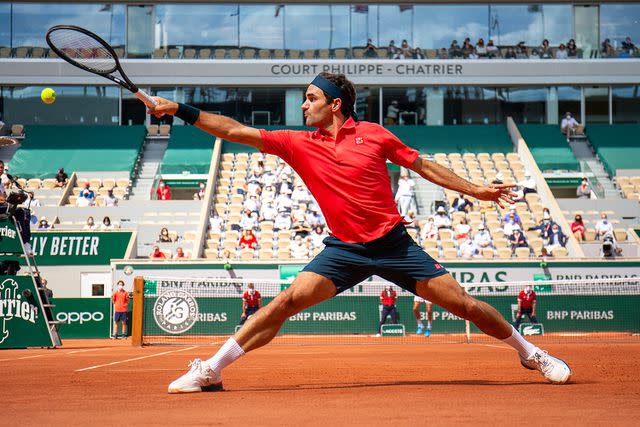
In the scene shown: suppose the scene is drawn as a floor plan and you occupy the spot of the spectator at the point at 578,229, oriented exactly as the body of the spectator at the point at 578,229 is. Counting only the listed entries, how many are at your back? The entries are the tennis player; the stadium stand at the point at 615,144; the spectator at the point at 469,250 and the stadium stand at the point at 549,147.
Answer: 2

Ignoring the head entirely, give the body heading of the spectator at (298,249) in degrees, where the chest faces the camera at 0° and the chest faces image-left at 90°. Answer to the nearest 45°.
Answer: approximately 0°

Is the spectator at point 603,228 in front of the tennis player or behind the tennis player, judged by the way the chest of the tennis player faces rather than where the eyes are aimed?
behind

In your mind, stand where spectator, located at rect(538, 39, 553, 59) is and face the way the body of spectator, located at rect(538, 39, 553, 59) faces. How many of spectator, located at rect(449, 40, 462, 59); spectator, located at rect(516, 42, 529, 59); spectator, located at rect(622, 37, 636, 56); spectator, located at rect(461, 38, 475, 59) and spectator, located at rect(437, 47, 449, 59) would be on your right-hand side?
4

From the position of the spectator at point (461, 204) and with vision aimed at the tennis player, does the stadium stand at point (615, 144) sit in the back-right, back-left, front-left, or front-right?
back-left

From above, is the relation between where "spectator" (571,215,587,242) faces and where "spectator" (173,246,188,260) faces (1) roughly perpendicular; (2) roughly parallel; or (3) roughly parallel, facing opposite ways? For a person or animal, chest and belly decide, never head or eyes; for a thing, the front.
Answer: roughly parallel

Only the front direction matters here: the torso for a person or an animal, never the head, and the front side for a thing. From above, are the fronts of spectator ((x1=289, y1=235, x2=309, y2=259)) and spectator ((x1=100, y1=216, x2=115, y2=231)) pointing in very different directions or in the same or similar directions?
same or similar directions

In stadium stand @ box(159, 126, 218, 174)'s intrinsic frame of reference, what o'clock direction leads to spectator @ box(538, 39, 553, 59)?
The spectator is roughly at 9 o'clock from the stadium stand.

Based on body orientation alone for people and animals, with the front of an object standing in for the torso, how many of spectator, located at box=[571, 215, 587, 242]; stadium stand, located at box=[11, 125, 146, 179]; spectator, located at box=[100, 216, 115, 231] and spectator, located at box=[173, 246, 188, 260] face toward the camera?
4

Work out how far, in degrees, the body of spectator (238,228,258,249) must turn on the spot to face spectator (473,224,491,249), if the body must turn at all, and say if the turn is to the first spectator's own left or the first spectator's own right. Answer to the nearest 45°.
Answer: approximately 90° to the first spectator's own left

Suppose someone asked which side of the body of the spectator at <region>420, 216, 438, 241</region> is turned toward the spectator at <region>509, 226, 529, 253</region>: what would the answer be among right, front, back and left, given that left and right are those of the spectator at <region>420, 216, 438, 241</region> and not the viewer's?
left

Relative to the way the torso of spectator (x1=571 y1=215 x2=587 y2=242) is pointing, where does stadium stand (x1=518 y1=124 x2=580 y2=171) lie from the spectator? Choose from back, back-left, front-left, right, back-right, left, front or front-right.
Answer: back

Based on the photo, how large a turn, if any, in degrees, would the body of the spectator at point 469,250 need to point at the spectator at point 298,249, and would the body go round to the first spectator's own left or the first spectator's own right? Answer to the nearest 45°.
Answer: approximately 90° to the first spectator's own right

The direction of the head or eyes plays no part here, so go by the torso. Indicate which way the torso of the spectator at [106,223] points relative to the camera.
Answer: toward the camera

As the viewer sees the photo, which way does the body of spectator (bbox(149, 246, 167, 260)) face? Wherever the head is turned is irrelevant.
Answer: toward the camera

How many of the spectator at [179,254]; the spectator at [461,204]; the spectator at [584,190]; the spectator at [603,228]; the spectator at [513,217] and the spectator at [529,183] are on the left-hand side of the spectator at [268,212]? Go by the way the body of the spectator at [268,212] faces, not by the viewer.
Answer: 5

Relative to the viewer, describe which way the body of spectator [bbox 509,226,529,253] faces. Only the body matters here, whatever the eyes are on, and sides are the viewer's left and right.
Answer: facing the viewer

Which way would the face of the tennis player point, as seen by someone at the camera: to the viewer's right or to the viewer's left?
to the viewer's left

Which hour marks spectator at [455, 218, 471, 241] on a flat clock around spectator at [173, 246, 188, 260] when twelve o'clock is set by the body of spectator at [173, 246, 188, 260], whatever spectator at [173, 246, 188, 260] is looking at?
spectator at [455, 218, 471, 241] is roughly at 9 o'clock from spectator at [173, 246, 188, 260].

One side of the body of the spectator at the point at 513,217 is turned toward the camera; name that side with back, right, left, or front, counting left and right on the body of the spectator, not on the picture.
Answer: front

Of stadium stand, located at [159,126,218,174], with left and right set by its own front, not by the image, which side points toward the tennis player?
front
